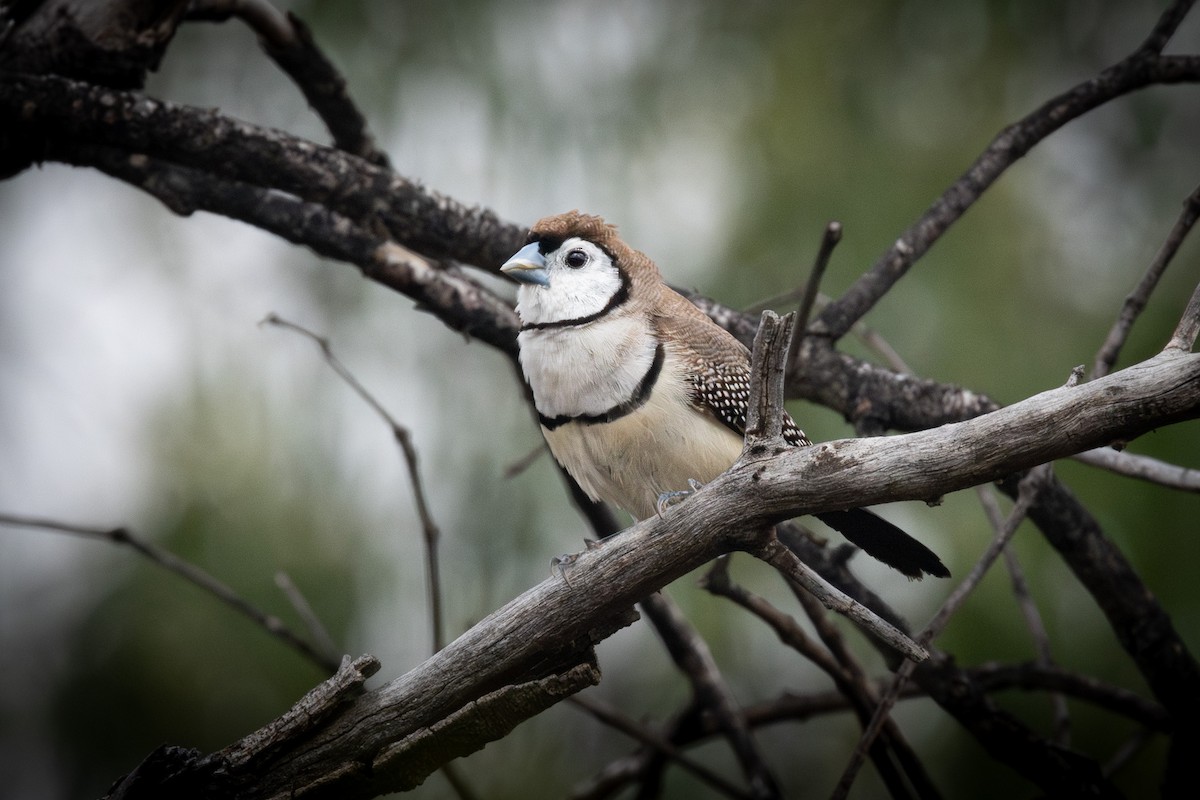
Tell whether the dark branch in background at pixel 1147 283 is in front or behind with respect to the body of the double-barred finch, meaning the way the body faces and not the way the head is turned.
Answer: behind

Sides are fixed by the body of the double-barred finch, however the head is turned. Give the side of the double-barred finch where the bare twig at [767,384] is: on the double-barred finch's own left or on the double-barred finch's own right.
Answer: on the double-barred finch's own left

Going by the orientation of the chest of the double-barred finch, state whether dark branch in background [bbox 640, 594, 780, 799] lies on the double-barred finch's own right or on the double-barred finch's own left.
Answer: on the double-barred finch's own right

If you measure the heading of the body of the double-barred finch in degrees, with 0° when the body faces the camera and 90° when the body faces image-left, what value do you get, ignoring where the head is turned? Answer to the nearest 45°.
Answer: approximately 45°

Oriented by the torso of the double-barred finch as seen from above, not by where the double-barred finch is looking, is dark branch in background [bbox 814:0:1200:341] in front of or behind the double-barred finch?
behind

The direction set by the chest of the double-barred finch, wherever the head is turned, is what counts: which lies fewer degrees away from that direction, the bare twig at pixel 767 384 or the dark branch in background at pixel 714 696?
the bare twig
